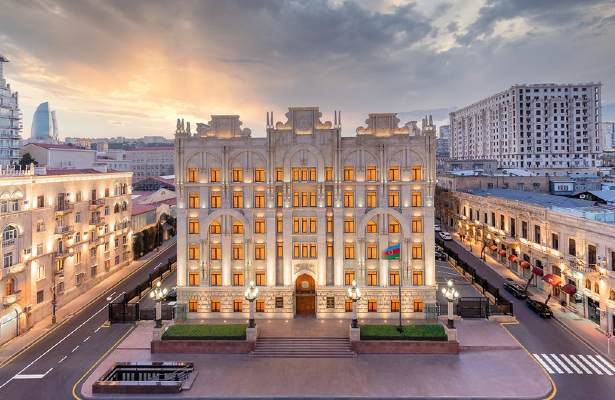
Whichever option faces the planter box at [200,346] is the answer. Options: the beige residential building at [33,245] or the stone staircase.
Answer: the beige residential building

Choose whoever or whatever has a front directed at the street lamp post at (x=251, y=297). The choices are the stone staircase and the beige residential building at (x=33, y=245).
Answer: the beige residential building

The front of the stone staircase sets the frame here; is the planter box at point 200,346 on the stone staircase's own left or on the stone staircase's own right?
on the stone staircase's own right

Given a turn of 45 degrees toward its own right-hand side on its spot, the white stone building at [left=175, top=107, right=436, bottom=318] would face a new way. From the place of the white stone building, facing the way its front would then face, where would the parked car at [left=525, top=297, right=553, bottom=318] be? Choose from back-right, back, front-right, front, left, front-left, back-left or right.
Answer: back-left

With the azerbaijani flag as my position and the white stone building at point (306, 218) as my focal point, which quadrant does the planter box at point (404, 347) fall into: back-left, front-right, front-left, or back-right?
back-left

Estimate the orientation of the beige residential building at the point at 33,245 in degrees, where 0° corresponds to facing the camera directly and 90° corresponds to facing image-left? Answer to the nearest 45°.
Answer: approximately 315°

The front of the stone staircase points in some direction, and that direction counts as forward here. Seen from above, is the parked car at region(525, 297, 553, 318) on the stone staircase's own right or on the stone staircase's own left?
on the stone staircase's own left

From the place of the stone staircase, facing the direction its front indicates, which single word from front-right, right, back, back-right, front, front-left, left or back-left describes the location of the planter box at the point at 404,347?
left

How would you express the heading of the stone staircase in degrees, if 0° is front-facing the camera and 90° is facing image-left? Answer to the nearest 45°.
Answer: approximately 0°

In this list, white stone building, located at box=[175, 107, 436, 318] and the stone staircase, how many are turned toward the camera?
2

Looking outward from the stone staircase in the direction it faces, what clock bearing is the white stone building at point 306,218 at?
The white stone building is roughly at 6 o'clock from the stone staircase.
